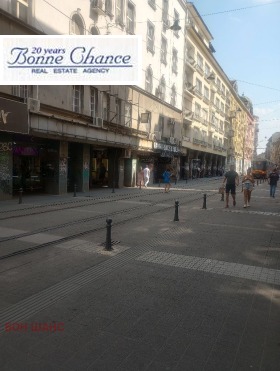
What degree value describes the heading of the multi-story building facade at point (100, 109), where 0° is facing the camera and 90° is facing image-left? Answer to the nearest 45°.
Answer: approximately 315°
